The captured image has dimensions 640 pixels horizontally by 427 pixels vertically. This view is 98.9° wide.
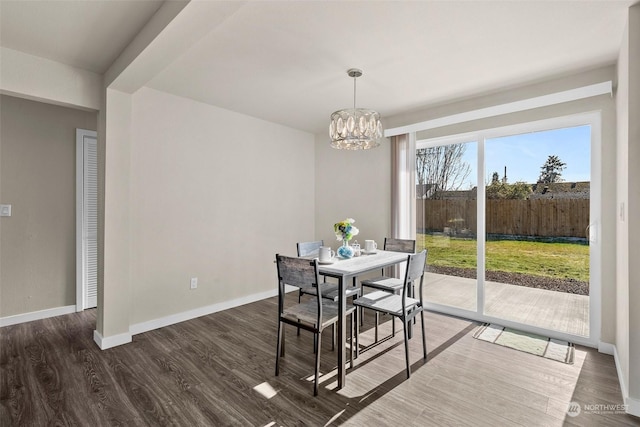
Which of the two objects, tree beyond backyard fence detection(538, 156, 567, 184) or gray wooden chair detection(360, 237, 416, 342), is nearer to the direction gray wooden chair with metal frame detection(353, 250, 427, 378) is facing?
the gray wooden chair

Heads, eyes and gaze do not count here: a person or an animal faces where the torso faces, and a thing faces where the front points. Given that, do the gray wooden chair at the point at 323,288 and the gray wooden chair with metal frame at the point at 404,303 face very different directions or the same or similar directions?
very different directions

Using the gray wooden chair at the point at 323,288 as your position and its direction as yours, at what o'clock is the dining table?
The dining table is roughly at 1 o'clock from the gray wooden chair.

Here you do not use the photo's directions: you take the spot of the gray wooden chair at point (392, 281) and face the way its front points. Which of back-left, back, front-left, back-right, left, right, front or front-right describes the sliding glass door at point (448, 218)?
back

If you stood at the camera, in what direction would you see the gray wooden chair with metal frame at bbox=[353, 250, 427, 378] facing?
facing away from the viewer and to the left of the viewer

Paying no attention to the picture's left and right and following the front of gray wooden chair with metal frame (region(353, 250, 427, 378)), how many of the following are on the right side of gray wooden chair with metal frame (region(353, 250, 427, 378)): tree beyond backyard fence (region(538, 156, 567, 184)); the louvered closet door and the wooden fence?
2

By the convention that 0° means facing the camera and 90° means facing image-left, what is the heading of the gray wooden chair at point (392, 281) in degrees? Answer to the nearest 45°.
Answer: approximately 45°

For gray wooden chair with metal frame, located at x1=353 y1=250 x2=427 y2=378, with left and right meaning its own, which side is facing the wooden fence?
right

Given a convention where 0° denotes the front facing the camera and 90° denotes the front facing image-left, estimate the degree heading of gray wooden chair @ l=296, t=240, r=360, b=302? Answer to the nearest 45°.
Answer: approximately 315°
